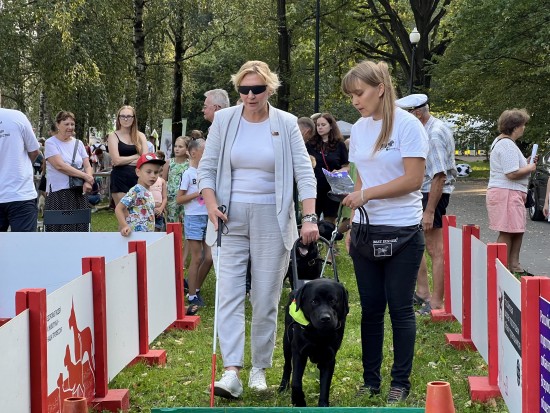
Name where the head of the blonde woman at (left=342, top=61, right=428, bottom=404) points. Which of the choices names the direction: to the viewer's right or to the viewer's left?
to the viewer's left

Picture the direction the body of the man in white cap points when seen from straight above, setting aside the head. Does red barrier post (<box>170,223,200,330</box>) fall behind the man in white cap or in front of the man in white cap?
in front

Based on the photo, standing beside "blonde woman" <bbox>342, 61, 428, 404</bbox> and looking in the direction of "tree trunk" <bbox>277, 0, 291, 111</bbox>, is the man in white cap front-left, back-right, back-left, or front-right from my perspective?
front-right

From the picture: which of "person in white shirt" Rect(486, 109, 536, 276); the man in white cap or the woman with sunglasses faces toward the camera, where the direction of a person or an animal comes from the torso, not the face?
the woman with sunglasses

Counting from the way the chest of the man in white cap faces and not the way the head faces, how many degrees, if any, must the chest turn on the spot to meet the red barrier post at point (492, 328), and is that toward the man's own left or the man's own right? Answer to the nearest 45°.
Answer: approximately 90° to the man's own left

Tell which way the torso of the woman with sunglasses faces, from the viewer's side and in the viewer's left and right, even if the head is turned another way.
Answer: facing the viewer

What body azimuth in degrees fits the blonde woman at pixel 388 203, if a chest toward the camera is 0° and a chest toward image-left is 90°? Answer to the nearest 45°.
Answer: approximately 45°
